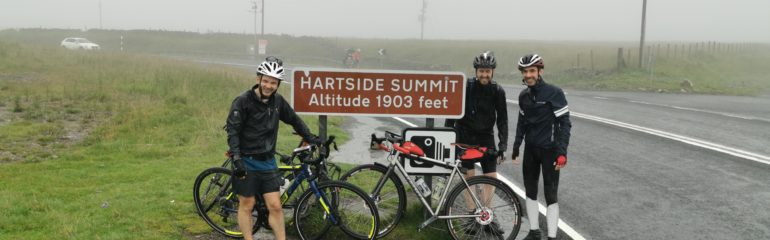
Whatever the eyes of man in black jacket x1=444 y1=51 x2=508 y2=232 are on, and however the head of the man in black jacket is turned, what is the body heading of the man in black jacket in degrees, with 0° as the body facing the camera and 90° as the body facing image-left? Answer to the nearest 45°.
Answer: approximately 0°

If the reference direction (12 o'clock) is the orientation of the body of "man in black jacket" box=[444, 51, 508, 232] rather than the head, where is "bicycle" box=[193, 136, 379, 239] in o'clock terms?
The bicycle is roughly at 2 o'clock from the man in black jacket.

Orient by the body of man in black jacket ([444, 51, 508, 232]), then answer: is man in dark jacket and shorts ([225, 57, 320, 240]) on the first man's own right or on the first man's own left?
on the first man's own right

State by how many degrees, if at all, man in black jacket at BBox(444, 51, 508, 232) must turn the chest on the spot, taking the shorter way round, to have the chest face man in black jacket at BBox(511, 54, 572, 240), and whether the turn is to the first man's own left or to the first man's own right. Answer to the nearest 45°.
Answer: approximately 45° to the first man's own left
